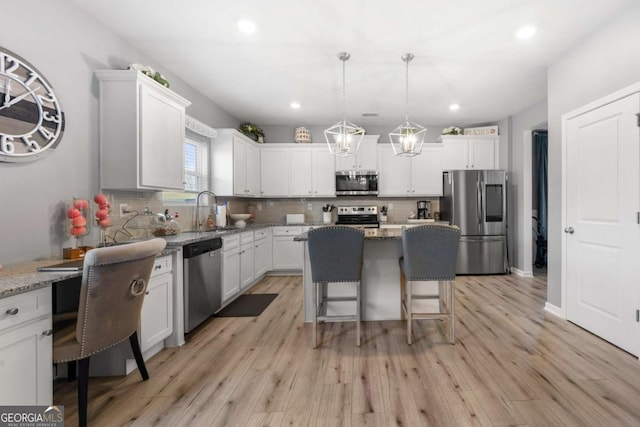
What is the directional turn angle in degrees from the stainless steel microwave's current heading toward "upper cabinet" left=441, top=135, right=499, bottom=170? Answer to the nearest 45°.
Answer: approximately 90° to its left

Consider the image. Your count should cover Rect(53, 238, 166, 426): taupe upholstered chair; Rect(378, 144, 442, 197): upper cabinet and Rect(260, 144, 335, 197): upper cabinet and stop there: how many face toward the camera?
2

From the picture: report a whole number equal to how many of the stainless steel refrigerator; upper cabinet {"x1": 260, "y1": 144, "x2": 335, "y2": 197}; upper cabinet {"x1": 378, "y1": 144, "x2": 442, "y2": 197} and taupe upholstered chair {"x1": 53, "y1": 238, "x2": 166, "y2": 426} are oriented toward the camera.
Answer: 3

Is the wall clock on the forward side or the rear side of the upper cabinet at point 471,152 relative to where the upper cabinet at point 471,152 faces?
on the forward side

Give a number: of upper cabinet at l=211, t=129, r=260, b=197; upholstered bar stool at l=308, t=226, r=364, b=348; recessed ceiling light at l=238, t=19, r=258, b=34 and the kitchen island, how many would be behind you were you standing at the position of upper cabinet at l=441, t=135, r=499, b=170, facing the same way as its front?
0

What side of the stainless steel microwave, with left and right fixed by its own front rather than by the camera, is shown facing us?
front

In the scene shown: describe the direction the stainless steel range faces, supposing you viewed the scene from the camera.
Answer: facing the viewer

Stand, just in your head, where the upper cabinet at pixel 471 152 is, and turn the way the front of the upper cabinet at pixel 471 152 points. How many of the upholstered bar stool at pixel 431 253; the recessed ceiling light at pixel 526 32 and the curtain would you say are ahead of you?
2

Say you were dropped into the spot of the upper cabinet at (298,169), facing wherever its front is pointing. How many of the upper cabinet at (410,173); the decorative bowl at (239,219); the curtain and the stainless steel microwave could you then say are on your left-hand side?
3

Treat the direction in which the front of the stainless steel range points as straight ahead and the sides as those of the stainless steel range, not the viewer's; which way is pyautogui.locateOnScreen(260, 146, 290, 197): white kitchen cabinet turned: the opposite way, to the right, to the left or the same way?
the same way

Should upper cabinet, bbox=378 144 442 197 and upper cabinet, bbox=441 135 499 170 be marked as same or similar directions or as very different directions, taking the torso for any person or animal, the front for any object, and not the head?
same or similar directions

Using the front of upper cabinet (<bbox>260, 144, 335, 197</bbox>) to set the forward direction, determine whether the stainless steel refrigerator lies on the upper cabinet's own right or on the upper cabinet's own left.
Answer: on the upper cabinet's own left

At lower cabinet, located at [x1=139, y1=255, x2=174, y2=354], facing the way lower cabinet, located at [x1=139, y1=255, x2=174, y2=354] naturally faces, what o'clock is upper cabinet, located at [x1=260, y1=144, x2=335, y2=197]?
The upper cabinet is roughly at 9 o'clock from the lower cabinet.

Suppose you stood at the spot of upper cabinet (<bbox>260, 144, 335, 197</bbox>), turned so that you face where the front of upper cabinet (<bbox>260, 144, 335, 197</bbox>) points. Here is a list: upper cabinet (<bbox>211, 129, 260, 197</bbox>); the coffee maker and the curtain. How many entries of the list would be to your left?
2

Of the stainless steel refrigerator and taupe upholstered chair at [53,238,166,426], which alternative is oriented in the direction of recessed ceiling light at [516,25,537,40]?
the stainless steel refrigerator

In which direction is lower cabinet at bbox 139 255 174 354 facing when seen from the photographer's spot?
facing the viewer and to the right of the viewer

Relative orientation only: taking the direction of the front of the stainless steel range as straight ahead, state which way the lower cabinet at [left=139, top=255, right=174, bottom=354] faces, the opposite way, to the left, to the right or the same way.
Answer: to the left

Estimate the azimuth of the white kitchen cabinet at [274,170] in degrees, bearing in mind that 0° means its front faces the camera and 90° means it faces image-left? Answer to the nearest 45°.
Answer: approximately 0°

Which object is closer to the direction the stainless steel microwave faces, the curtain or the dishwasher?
the dishwasher

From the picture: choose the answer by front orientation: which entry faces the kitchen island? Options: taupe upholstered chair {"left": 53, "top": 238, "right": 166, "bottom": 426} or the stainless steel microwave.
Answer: the stainless steel microwave

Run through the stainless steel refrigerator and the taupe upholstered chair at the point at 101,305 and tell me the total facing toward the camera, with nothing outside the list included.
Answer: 1

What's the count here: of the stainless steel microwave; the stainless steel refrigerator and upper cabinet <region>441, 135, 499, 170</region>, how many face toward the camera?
3

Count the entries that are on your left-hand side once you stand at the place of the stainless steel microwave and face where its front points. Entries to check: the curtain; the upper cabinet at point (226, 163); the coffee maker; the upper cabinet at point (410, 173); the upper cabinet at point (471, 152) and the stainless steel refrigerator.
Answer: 5
